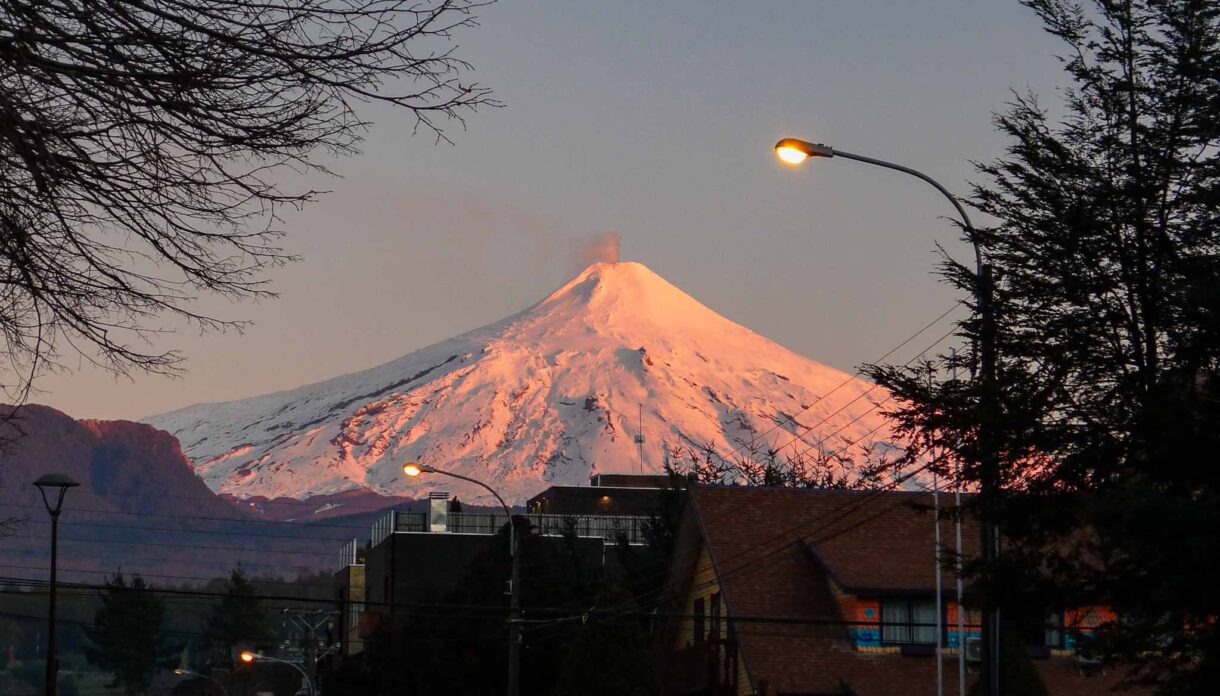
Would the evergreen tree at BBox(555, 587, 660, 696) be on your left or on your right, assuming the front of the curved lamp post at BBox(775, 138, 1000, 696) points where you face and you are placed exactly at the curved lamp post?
on your right

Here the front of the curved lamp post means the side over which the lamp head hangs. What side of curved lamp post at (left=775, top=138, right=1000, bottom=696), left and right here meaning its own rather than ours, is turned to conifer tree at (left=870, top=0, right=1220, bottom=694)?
back

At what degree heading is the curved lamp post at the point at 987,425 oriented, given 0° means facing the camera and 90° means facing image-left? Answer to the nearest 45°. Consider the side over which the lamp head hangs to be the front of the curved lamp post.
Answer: approximately 90°

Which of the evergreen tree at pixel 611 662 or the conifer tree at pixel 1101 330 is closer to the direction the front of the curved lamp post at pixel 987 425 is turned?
the evergreen tree
